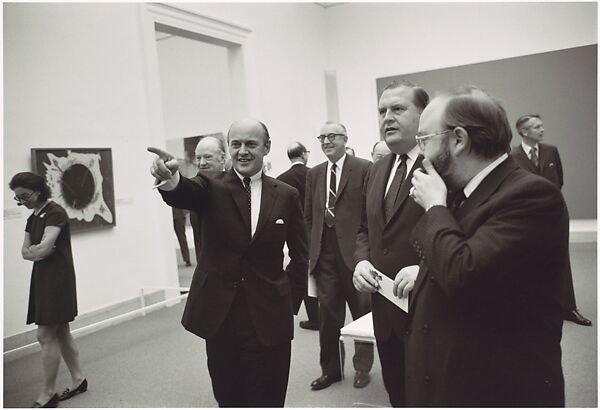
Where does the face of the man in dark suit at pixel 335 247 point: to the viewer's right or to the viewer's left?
to the viewer's left

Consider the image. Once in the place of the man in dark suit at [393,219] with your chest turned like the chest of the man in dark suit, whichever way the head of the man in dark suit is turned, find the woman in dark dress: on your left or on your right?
on your right

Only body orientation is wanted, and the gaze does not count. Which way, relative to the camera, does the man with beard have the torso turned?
to the viewer's left

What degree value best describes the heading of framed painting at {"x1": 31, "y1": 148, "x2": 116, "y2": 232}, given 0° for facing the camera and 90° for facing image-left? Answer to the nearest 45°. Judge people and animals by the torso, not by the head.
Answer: approximately 315°

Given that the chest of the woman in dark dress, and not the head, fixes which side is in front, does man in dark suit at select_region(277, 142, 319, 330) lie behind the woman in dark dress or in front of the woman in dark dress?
behind

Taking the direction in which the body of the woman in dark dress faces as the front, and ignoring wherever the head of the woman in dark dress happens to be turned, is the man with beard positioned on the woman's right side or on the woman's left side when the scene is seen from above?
on the woman's left side

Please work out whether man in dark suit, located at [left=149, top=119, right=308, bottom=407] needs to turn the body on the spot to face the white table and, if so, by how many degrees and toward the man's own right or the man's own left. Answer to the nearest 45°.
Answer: approximately 135° to the man's own left

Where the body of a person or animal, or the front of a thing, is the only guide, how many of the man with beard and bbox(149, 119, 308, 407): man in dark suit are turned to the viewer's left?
1

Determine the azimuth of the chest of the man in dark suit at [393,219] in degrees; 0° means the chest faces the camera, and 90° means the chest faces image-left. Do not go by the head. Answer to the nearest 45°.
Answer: approximately 45°

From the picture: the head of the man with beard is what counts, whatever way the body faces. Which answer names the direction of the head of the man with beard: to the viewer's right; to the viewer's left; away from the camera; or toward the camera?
to the viewer's left

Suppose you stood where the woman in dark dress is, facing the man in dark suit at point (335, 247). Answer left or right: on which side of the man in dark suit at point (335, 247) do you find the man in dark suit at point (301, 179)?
left

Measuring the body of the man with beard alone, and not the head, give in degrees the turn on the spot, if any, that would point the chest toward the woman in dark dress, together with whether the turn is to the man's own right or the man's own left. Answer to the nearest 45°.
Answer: approximately 45° to the man's own right
